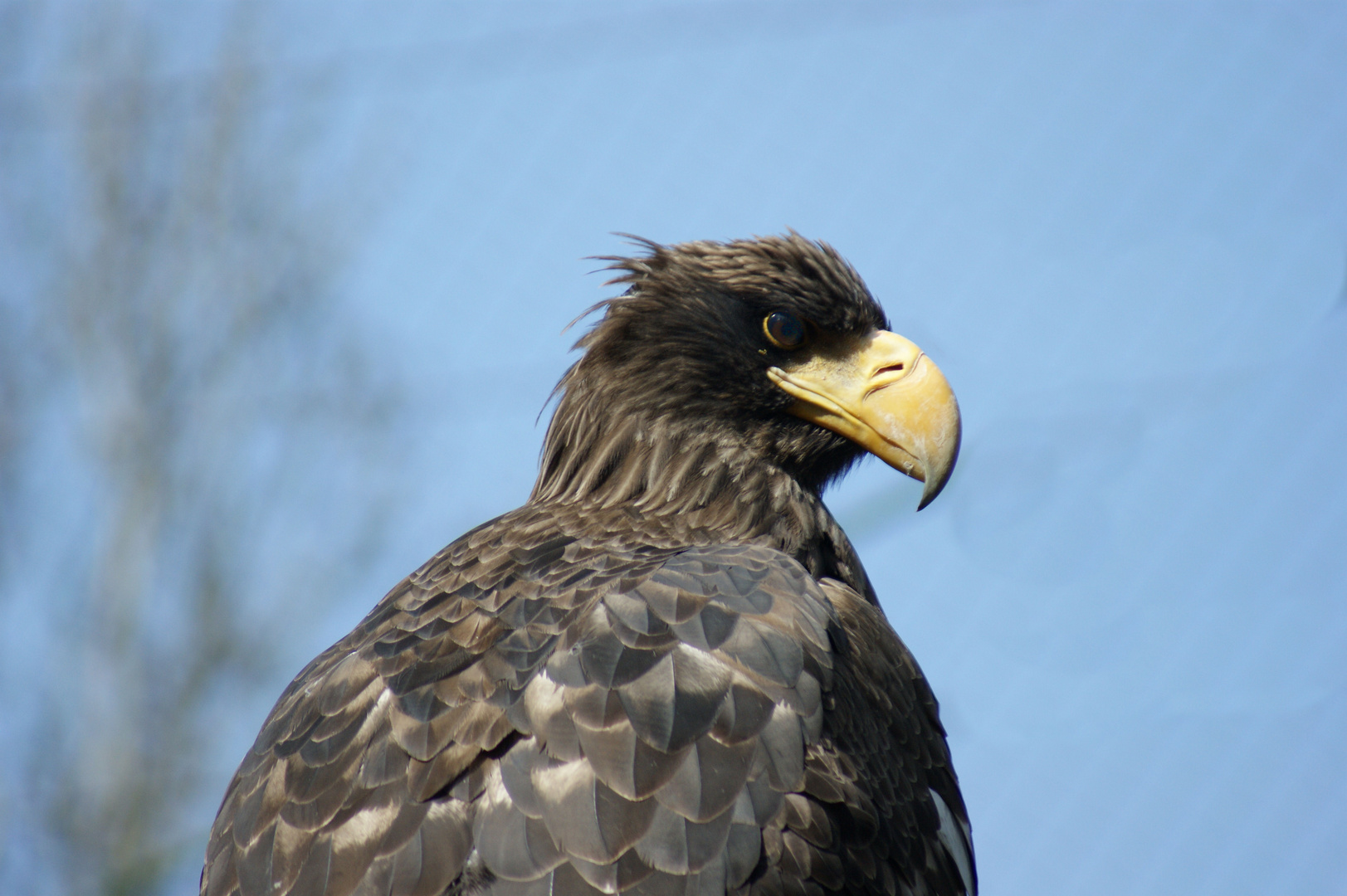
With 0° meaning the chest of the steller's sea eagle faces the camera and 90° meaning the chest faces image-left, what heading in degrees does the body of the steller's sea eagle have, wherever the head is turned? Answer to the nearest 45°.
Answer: approximately 270°
